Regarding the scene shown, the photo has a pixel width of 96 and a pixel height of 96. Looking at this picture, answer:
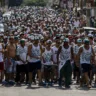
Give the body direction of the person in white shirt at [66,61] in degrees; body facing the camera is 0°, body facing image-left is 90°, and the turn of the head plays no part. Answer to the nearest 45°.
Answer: approximately 0°

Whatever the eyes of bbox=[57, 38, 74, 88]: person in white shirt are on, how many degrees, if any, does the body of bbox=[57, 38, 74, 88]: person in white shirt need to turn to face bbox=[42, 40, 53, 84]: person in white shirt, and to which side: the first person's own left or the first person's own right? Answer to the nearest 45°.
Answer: approximately 135° to the first person's own right

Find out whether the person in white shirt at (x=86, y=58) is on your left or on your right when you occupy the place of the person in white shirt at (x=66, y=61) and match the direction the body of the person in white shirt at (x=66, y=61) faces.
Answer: on your left

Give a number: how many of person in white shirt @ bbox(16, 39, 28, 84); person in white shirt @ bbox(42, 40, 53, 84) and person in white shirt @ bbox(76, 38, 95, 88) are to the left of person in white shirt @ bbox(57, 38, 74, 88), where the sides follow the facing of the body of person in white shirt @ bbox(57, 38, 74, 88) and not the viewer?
1

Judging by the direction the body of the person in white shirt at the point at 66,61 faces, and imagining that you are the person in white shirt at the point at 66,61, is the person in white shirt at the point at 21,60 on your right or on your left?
on your right
